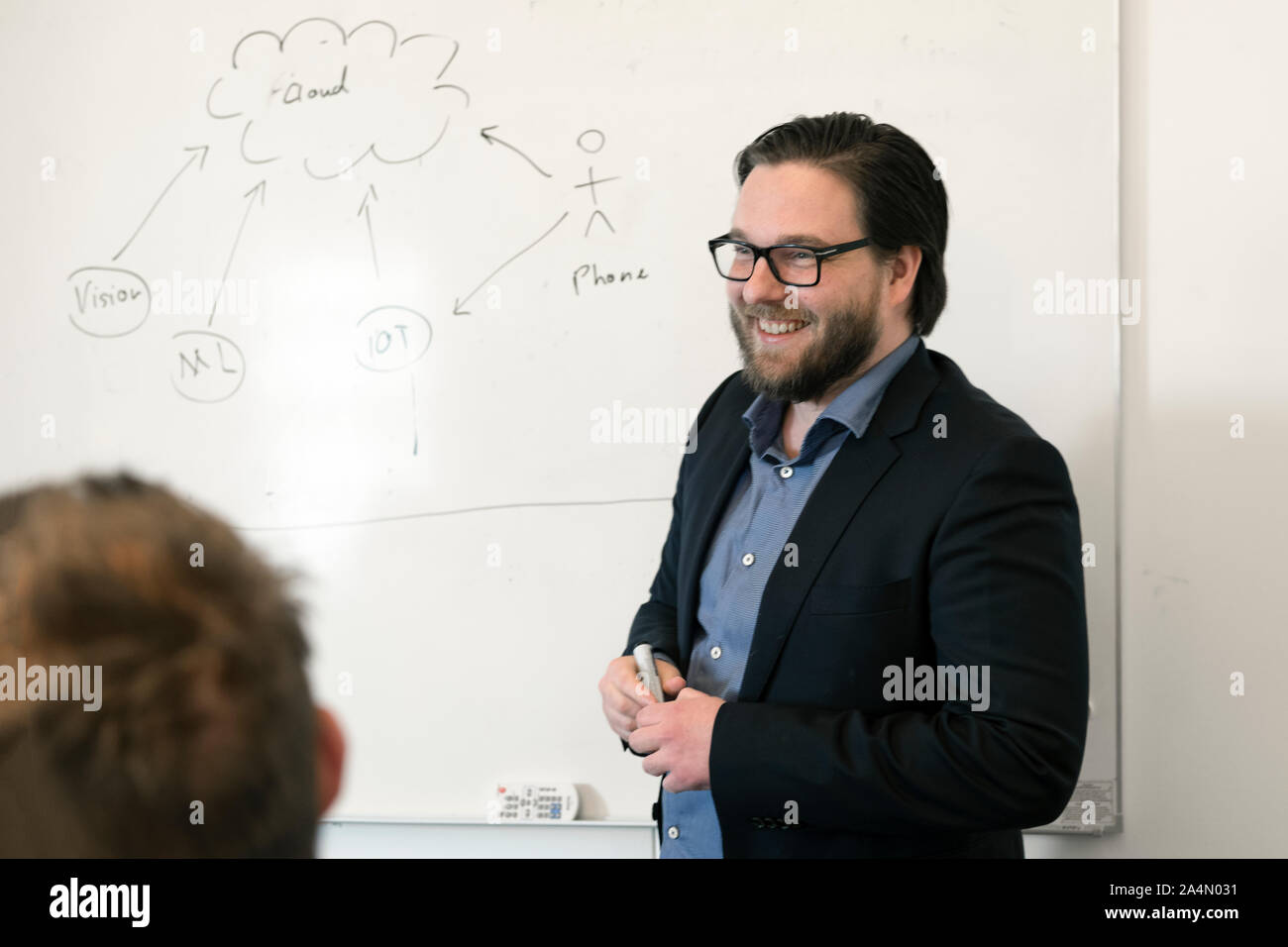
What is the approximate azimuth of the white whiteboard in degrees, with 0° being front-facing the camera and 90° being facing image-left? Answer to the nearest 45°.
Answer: approximately 0°
